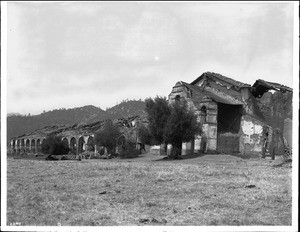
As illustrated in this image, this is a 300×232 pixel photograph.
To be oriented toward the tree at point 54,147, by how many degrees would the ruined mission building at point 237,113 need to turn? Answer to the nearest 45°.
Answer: approximately 45° to its right

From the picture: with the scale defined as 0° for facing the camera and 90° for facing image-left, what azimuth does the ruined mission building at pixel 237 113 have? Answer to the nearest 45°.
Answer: approximately 45°

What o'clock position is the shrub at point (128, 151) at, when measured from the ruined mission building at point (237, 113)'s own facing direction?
The shrub is roughly at 1 o'clock from the ruined mission building.
